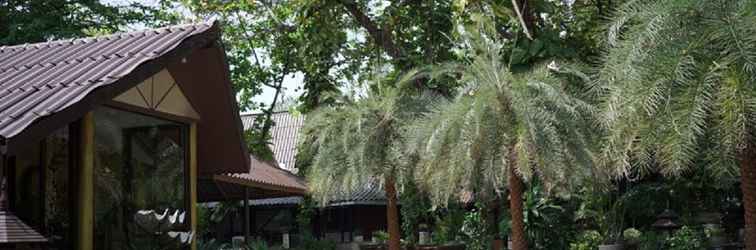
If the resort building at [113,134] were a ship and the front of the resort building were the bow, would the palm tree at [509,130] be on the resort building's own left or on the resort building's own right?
on the resort building's own left

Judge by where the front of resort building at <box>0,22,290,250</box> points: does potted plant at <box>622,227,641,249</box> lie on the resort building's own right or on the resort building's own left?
on the resort building's own left

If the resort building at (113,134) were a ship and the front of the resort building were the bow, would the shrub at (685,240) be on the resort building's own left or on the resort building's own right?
on the resort building's own left

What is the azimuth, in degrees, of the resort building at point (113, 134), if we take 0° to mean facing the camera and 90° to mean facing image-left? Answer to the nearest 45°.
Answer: approximately 315°

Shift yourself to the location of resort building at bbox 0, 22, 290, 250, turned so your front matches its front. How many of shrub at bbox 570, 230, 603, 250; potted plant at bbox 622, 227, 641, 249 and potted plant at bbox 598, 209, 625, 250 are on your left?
3

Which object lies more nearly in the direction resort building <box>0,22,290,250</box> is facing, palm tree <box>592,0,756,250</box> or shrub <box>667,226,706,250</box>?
the palm tree

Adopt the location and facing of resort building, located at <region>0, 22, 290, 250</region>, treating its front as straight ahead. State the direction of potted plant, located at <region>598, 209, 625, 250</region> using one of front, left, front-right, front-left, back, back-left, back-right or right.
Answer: left

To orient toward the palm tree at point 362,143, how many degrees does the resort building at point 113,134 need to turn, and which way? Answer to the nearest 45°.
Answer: approximately 90° to its left

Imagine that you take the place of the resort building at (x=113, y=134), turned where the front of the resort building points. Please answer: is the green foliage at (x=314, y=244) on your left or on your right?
on your left

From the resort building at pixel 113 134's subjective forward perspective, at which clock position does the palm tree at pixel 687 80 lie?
The palm tree is roughly at 11 o'clock from the resort building.

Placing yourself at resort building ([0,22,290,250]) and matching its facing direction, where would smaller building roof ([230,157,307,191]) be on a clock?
The smaller building roof is roughly at 8 o'clock from the resort building.
